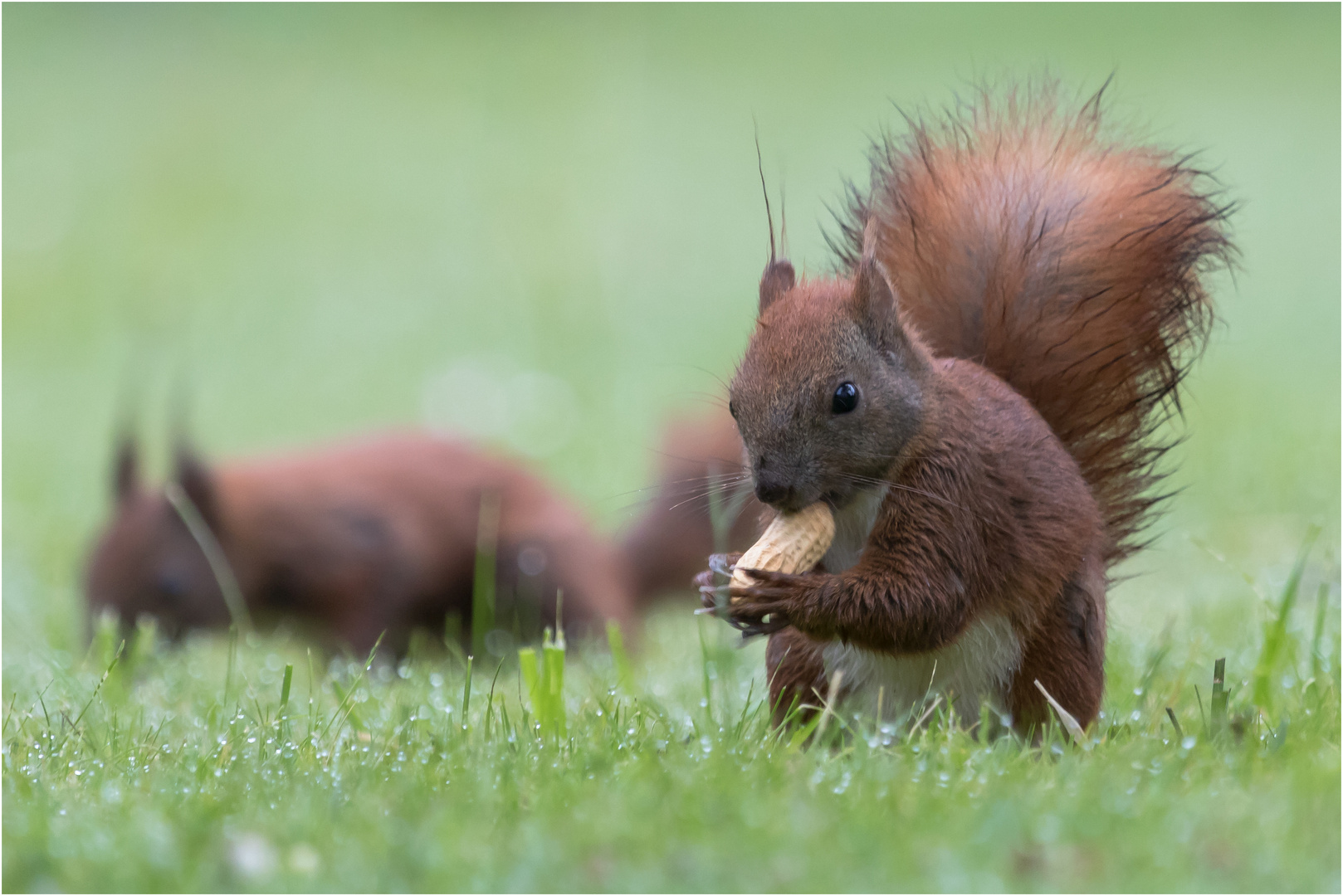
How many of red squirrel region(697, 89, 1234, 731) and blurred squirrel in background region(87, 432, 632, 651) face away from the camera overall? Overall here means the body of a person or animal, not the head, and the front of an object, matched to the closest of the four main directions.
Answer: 0

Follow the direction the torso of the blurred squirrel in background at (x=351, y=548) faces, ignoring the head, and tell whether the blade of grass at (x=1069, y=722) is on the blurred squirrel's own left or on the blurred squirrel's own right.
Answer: on the blurred squirrel's own left

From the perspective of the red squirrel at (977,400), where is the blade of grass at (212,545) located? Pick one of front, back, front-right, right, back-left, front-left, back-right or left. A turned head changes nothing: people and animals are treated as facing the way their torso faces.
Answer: right

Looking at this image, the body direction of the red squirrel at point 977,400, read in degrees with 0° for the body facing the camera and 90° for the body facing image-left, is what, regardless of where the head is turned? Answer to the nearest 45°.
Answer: approximately 45°

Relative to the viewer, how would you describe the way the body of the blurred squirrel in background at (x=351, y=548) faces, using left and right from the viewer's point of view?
facing to the left of the viewer

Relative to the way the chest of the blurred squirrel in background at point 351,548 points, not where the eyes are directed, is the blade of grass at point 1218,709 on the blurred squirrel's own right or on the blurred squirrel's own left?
on the blurred squirrel's own left

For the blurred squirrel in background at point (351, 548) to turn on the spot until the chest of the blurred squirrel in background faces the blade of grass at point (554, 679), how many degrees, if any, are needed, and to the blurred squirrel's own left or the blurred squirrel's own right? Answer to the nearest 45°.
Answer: approximately 90° to the blurred squirrel's own left
